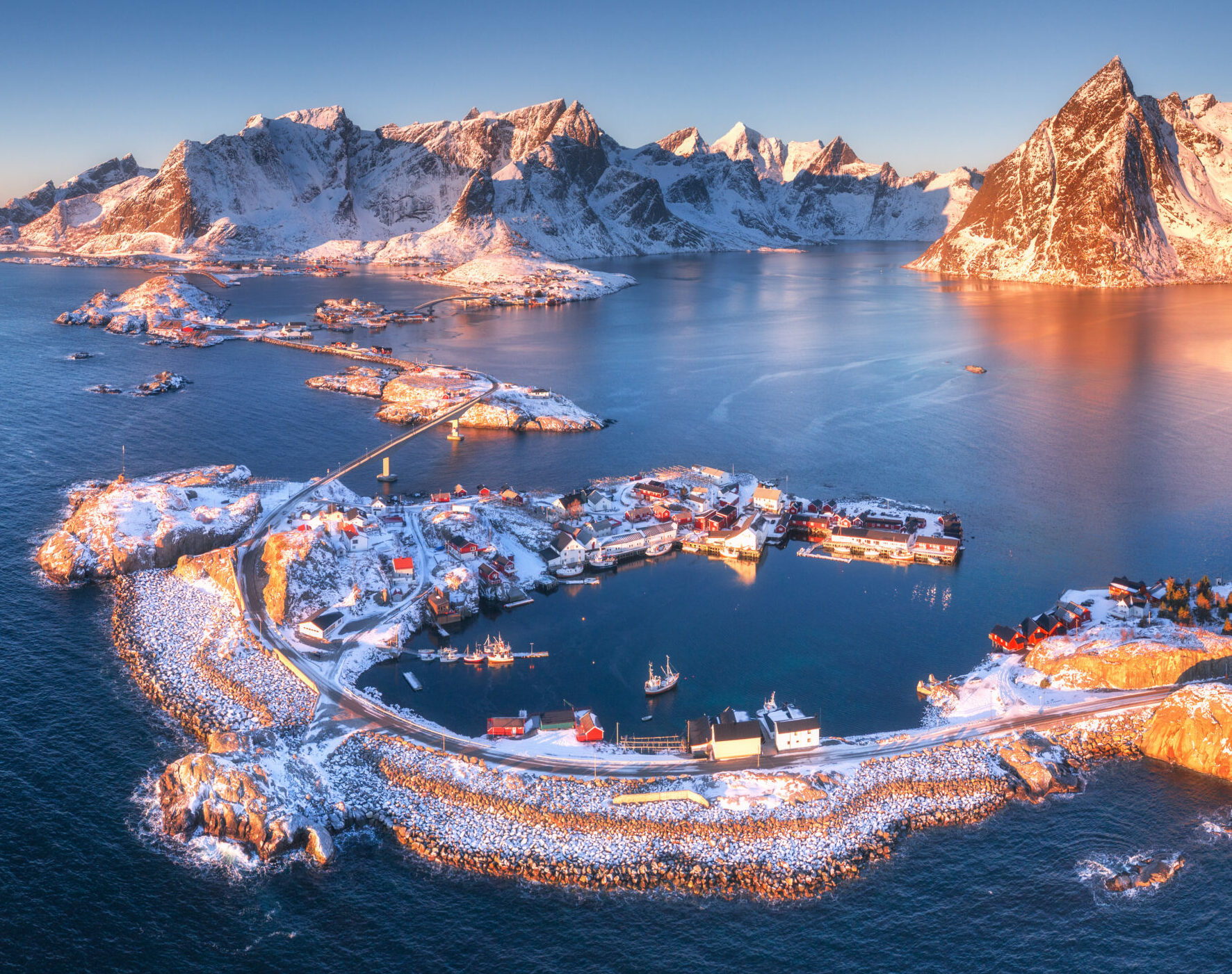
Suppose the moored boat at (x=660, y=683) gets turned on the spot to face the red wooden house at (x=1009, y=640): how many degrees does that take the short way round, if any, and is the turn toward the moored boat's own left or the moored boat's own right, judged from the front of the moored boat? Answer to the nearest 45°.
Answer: approximately 45° to the moored boat's own right

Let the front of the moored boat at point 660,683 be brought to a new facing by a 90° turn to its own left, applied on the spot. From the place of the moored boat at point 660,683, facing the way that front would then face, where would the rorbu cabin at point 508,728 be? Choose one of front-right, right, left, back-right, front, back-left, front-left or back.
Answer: left

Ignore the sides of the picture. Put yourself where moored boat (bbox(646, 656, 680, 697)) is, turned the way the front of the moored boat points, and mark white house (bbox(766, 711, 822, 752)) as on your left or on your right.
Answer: on your right

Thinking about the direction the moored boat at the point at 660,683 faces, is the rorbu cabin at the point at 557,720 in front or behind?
behind

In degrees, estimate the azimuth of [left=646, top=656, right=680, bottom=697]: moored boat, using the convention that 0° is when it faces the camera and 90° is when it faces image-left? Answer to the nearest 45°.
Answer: approximately 225°

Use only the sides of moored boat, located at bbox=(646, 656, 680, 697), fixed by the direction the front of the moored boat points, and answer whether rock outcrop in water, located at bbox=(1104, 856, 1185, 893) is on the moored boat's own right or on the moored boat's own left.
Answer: on the moored boat's own right

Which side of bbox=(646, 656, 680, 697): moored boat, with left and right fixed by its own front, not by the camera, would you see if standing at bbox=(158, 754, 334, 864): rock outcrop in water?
back

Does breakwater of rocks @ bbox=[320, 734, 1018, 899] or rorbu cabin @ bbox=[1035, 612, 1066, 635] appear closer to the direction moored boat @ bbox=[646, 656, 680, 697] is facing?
the rorbu cabin

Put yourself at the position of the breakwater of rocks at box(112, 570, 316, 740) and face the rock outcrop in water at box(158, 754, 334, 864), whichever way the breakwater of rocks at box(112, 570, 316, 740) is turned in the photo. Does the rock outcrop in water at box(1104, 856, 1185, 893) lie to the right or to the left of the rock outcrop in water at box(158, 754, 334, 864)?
left

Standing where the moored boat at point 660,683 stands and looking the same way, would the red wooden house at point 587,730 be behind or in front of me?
behind
